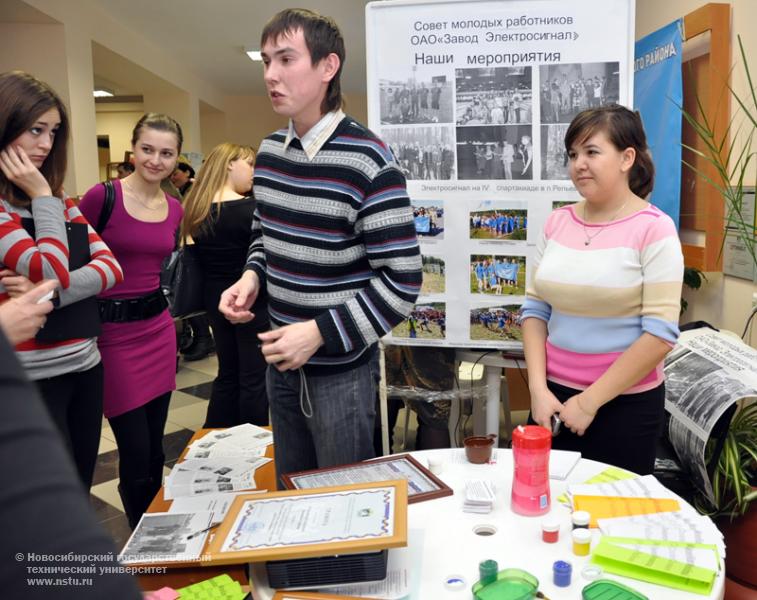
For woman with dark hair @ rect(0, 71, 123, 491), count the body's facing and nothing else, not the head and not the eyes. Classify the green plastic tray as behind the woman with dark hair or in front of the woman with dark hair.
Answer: in front

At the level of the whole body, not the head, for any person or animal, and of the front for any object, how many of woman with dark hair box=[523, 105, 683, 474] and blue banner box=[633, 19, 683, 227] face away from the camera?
0

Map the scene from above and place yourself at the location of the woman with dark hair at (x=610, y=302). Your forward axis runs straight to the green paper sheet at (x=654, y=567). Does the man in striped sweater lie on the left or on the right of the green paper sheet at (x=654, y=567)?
right

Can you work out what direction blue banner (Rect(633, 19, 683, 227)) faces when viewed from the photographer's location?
facing the viewer and to the left of the viewer

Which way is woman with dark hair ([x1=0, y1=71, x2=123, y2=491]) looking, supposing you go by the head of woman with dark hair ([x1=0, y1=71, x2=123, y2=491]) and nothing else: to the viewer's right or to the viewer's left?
to the viewer's right

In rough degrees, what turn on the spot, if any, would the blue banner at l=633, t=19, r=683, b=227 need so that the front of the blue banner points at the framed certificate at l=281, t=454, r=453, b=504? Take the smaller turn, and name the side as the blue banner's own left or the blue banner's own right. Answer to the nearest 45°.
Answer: approximately 45° to the blue banner's own left

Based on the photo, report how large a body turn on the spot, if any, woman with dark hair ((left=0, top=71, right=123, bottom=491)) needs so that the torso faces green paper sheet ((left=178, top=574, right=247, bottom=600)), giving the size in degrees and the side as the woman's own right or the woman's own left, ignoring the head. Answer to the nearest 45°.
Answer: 0° — they already face it

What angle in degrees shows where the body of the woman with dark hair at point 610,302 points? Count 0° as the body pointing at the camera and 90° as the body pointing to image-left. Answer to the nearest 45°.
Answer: approximately 45°

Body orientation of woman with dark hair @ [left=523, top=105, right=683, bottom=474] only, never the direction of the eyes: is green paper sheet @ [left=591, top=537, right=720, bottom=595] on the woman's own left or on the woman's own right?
on the woman's own left

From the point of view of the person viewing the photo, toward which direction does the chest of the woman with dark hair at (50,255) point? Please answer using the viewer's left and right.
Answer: facing the viewer and to the right of the viewer
